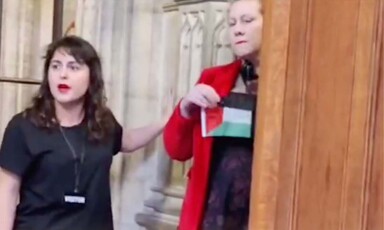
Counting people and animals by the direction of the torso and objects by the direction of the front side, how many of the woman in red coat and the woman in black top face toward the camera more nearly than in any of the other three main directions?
2

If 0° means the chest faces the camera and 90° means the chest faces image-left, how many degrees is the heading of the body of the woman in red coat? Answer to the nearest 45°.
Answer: approximately 0°

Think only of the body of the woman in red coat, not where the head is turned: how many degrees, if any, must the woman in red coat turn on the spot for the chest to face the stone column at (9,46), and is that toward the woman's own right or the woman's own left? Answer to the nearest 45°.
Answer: approximately 135° to the woman's own right

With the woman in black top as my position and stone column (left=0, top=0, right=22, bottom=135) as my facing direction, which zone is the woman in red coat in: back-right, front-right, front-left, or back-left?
back-right

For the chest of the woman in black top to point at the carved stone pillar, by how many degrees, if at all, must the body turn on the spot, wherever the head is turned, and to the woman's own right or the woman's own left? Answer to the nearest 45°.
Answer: approximately 180°

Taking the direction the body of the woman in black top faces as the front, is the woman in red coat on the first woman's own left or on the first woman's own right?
on the first woman's own left

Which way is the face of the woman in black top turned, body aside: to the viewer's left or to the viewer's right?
to the viewer's left

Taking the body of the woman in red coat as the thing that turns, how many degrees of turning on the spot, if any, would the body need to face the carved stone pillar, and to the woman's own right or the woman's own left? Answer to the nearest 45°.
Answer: approximately 135° to the woman's own right
